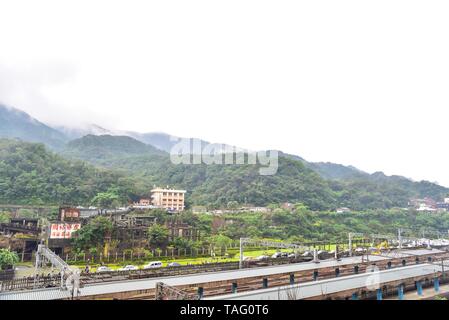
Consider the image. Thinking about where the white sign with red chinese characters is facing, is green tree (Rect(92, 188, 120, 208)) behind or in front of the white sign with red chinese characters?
behind

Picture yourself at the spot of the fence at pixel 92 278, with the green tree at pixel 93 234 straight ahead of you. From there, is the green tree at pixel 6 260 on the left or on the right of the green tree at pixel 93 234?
left

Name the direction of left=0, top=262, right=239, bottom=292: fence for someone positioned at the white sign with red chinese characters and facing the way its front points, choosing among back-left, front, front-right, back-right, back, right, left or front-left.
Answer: front

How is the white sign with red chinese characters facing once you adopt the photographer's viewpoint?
facing the viewer

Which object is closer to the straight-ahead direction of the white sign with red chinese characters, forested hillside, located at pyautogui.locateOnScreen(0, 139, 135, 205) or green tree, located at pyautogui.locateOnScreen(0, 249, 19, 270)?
the green tree

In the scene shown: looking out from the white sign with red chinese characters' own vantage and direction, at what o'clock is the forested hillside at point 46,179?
The forested hillside is roughly at 6 o'clock from the white sign with red chinese characters.

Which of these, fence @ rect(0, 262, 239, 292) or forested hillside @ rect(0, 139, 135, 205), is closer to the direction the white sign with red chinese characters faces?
the fence

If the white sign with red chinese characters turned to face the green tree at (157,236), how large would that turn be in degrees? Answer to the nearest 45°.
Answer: approximately 90° to its left
